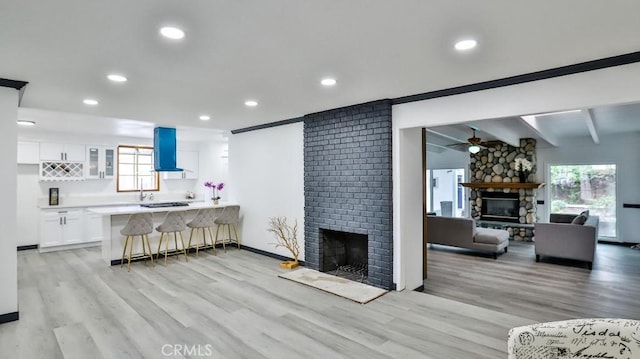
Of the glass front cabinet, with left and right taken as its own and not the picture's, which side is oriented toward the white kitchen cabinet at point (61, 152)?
right

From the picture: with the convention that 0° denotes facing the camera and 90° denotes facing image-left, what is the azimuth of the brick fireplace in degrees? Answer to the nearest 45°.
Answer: approximately 45°

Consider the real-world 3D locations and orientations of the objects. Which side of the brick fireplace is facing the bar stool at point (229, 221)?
right

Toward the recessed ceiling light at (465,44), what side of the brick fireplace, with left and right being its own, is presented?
left

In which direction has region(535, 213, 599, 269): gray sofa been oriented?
to the viewer's left

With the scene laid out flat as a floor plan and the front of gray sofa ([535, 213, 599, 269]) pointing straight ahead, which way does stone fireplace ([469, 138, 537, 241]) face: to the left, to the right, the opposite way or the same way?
to the left

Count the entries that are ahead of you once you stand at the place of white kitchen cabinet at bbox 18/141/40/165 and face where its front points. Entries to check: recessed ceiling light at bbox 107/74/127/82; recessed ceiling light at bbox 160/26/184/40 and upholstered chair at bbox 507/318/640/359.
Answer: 3

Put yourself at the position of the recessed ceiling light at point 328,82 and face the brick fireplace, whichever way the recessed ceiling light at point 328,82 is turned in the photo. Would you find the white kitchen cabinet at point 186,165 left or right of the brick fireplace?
left

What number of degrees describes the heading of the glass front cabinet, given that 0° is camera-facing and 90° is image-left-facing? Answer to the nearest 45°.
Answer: approximately 0°
